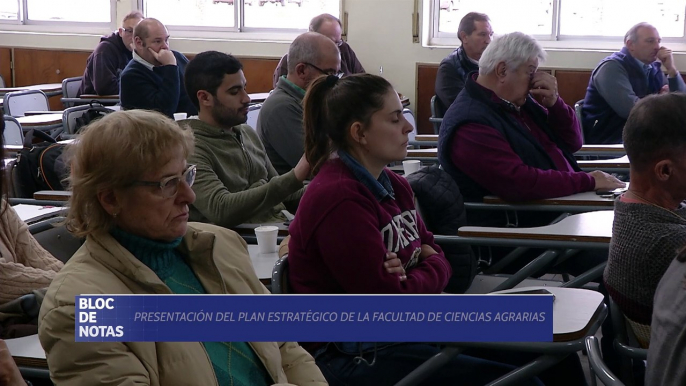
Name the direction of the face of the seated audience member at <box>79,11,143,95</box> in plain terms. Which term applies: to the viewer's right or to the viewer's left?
to the viewer's right

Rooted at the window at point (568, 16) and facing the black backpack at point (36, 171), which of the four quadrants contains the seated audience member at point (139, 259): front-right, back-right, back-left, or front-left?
front-left

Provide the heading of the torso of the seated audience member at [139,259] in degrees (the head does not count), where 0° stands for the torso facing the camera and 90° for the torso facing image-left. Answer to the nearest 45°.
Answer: approximately 315°

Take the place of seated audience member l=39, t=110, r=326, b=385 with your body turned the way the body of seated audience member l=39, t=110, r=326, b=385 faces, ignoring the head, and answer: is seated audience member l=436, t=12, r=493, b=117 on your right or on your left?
on your left

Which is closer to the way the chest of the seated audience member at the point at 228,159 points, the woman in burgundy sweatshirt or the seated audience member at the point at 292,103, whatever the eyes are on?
the woman in burgundy sweatshirt

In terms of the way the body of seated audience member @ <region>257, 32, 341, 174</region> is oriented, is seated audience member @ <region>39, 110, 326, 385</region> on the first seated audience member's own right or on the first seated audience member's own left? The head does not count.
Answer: on the first seated audience member's own right
